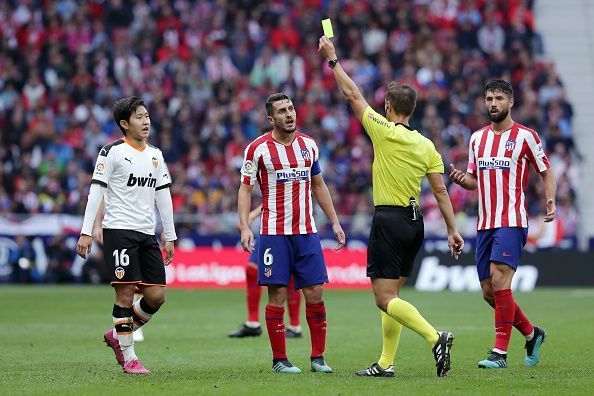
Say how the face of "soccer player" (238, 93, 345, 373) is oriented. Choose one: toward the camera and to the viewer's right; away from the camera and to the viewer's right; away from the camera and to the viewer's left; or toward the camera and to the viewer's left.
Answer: toward the camera and to the viewer's right

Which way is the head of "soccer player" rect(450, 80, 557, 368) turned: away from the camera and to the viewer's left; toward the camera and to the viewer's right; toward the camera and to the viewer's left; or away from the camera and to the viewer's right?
toward the camera and to the viewer's left

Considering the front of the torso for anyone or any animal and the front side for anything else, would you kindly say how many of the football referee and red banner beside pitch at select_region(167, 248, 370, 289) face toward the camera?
1

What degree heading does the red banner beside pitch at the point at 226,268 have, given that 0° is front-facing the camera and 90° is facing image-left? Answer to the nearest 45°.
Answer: approximately 0°

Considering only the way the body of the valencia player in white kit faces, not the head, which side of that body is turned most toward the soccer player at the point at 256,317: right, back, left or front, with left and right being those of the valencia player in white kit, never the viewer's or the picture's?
left

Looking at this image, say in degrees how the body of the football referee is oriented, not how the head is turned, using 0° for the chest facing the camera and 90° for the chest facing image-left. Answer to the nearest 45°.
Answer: approximately 135°

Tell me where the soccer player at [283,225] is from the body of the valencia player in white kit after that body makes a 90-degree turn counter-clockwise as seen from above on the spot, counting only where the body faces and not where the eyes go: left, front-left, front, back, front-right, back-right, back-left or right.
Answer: front-right

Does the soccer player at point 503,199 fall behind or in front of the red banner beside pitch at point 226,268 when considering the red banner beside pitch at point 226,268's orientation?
in front

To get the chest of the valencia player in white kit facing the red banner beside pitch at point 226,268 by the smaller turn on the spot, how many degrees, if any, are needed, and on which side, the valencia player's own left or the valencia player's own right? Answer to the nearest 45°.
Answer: approximately 135° to the valencia player's own left

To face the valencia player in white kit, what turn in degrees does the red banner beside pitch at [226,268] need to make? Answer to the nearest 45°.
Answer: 0° — it already faces them

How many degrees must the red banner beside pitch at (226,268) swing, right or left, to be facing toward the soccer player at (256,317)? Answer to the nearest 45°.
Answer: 0° — it already faces them

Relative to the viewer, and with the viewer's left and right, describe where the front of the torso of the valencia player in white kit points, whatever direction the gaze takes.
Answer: facing the viewer and to the right of the viewer

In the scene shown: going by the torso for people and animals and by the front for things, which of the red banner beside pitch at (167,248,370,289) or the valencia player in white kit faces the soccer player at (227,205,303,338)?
the red banner beside pitch

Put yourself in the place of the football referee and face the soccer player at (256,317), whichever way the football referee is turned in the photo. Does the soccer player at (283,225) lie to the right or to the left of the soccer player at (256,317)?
left

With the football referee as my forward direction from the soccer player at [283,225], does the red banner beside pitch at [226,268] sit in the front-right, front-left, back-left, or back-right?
back-left

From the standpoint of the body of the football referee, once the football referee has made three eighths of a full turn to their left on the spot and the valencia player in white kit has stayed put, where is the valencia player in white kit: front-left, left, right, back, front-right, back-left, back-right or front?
right

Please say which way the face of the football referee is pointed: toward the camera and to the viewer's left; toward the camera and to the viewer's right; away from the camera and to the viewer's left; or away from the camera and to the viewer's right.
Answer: away from the camera and to the viewer's left
